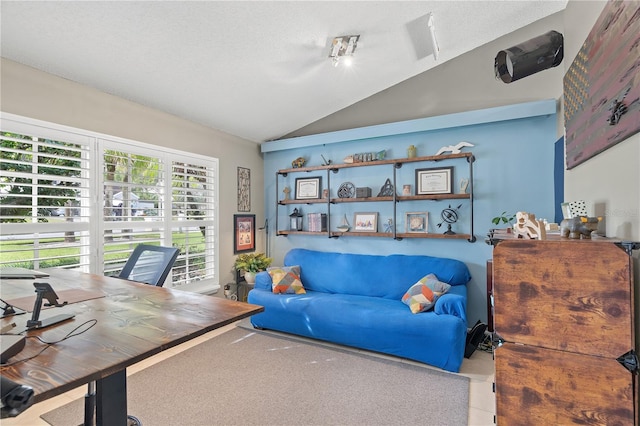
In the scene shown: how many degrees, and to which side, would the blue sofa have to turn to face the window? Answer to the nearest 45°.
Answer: approximately 45° to its right

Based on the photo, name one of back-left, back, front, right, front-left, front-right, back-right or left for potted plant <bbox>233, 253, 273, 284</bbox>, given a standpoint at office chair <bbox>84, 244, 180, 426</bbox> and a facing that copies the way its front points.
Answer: back

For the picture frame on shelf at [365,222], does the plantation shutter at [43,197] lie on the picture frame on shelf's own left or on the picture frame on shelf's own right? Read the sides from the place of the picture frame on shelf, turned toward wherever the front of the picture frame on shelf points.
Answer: on the picture frame on shelf's own right

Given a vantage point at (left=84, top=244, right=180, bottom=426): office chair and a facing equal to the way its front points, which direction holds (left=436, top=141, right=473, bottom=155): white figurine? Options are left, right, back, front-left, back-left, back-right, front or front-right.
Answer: back-left

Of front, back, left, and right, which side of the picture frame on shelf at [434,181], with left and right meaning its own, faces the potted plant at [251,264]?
right

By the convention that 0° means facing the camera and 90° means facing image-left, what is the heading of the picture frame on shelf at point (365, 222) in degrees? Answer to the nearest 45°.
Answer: approximately 0°

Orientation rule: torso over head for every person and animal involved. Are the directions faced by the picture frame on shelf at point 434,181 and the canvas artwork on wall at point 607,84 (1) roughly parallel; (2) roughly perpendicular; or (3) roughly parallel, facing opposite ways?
roughly perpendicular

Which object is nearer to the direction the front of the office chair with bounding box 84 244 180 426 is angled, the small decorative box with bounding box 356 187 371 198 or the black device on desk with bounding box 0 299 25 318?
the black device on desk

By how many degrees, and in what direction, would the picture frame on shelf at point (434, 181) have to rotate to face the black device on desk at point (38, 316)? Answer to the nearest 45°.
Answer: approximately 45° to its right

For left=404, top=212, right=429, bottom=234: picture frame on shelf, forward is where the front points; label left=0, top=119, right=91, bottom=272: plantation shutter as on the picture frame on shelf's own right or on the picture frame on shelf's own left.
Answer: on the picture frame on shelf's own right

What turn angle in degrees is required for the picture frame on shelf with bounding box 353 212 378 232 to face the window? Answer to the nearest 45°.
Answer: approximately 45° to its right

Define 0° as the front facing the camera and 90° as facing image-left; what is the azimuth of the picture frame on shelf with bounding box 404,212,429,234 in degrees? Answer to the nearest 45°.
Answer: approximately 0°

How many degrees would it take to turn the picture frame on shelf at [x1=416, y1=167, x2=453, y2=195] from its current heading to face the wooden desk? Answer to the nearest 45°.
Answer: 0° — it already faces it

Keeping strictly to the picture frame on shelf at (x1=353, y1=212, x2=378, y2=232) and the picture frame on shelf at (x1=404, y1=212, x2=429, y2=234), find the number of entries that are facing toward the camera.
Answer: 2
